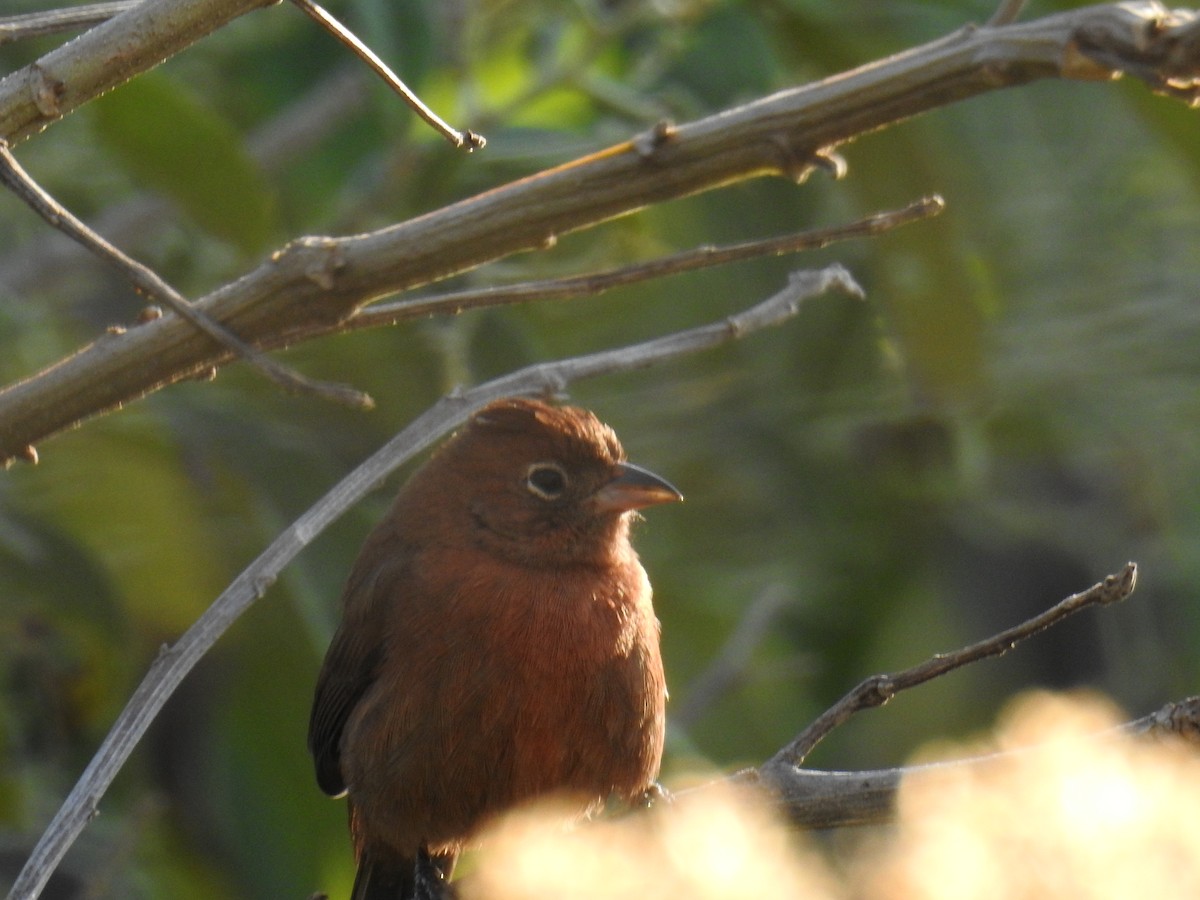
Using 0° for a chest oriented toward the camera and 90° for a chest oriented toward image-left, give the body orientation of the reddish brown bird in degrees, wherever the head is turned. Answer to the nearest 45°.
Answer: approximately 315°

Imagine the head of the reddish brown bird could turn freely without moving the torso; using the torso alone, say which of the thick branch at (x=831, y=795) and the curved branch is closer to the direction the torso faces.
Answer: the thick branch

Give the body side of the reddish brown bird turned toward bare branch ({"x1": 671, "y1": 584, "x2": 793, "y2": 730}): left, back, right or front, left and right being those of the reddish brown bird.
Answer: left

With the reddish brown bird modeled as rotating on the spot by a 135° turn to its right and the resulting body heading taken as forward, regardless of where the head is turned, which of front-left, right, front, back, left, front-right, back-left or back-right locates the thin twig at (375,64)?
left

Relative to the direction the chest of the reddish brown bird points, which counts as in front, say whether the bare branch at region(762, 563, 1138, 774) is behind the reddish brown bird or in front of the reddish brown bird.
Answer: in front
